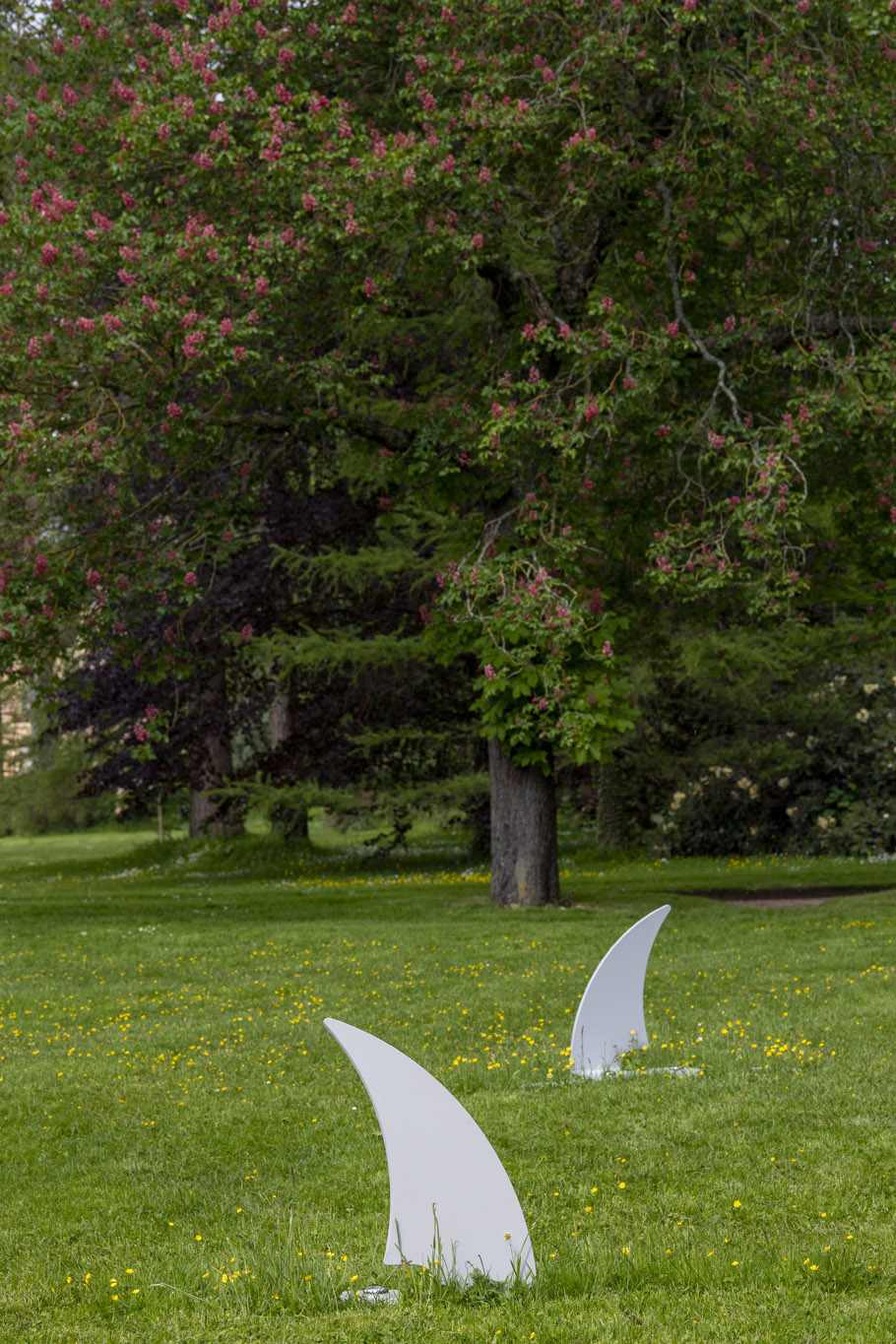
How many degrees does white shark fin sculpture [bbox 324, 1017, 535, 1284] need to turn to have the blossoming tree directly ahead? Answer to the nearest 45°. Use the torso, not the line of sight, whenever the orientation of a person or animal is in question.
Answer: approximately 90° to its left

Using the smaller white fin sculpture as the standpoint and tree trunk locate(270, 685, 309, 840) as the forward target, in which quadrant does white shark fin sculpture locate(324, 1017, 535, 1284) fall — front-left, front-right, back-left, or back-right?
back-left

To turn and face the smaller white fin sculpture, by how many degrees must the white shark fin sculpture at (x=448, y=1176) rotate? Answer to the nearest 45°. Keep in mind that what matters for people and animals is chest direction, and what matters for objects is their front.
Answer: approximately 90° to its left

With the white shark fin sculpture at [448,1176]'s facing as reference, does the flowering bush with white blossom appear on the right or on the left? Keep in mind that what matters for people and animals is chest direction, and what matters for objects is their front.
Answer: on its left

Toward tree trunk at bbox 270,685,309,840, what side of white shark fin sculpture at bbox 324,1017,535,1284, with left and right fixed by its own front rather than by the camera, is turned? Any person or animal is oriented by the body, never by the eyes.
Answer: left

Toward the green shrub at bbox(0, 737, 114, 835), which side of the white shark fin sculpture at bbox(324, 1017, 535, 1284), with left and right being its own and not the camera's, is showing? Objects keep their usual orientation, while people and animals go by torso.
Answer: left

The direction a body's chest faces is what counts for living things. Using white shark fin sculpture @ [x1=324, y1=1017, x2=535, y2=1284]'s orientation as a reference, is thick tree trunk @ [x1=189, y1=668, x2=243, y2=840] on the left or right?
on its left

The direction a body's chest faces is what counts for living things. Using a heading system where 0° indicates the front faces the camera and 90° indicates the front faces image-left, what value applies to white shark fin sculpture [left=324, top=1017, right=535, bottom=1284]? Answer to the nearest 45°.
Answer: approximately 270°
